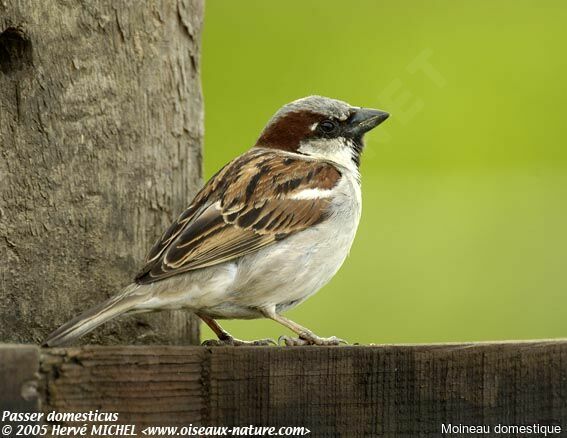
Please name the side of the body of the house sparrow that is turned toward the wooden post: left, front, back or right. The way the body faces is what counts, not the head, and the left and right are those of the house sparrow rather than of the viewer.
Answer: back

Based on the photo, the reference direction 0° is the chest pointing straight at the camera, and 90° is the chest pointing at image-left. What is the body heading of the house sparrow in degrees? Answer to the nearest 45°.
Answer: approximately 270°
